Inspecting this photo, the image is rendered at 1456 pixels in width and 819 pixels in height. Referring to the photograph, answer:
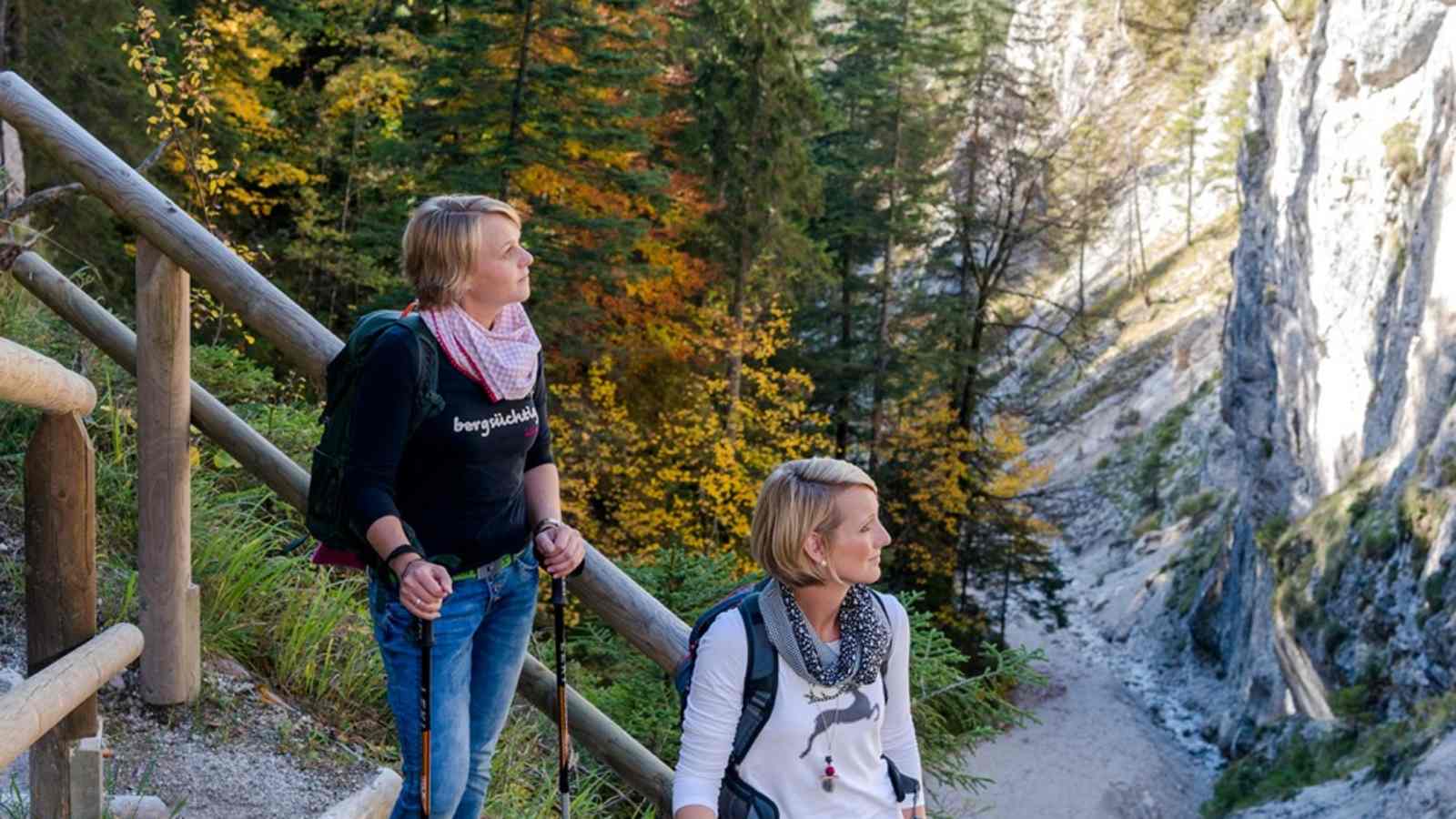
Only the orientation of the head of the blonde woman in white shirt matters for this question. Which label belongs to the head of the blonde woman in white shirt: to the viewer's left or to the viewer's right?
to the viewer's right

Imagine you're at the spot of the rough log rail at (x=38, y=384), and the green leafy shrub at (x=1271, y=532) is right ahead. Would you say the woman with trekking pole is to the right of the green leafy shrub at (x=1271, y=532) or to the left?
right

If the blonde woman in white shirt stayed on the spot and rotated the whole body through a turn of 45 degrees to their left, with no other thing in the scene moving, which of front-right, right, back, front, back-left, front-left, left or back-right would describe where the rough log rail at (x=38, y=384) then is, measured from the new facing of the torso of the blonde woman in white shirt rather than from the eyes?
back

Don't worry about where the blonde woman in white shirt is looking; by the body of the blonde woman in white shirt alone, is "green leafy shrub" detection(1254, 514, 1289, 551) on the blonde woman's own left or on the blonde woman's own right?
on the blonde woman's own left

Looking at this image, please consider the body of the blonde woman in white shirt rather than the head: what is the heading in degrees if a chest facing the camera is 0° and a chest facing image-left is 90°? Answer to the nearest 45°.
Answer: approximately 315°

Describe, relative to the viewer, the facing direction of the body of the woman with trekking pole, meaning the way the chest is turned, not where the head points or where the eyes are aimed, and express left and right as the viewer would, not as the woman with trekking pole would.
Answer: facing the viewer and to the right of the viewer

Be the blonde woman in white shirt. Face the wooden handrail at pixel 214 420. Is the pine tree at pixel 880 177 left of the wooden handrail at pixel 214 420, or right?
right

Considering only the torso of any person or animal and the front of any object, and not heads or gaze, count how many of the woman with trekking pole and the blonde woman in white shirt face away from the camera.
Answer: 0

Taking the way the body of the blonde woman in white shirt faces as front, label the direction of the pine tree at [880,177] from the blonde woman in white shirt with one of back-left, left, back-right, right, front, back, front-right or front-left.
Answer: back-left

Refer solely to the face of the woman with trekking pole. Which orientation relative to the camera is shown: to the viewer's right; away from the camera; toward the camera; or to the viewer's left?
to the viewer's right

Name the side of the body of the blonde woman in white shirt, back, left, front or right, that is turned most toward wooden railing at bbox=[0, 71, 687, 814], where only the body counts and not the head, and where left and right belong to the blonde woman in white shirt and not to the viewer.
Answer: back
